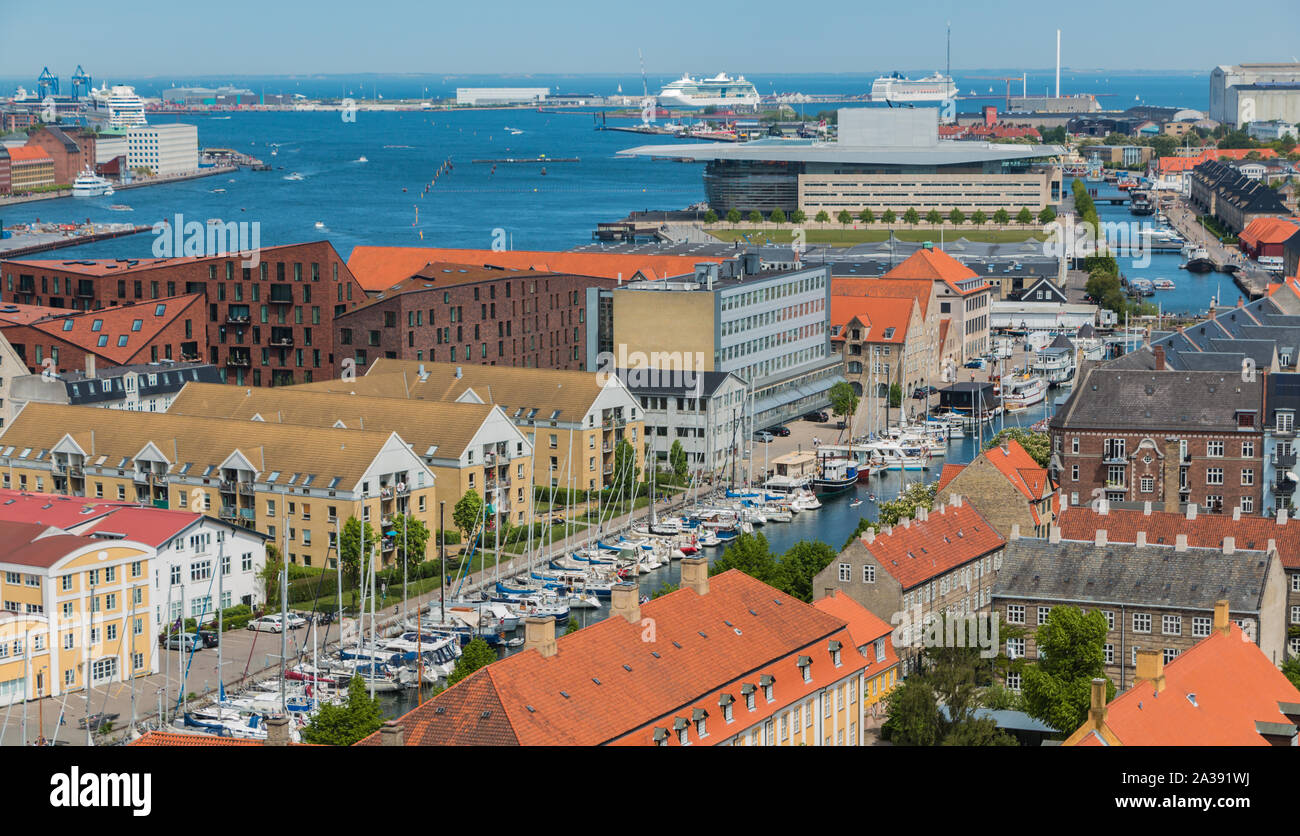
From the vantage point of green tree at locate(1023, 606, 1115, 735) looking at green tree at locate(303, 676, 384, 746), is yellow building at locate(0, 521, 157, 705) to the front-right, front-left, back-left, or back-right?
front-right

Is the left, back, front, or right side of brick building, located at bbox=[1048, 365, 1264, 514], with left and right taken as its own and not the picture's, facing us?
front

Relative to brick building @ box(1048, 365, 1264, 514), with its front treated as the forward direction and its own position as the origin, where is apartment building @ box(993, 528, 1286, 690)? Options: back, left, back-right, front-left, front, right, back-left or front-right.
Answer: front

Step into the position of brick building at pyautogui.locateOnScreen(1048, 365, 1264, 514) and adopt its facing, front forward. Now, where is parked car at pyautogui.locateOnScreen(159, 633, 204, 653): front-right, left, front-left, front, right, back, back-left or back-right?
front-right

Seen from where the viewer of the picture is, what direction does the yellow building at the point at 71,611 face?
facing the viewer and to the right of the viewer

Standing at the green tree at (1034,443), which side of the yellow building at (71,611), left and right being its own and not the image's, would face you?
left

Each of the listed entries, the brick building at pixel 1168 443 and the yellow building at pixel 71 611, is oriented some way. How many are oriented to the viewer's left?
0

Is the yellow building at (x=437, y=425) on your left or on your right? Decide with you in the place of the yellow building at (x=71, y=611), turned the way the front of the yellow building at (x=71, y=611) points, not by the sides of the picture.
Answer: on your left

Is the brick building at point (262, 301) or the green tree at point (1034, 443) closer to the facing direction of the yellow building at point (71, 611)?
the green tree

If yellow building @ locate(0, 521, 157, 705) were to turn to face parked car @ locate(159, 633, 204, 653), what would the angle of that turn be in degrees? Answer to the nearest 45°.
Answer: approximately 90° to its left

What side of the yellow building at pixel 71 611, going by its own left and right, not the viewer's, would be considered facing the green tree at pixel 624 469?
left
